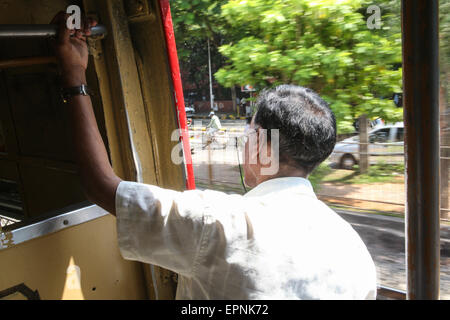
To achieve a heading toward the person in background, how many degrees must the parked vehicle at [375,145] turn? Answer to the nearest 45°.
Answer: approximately 45° to its right

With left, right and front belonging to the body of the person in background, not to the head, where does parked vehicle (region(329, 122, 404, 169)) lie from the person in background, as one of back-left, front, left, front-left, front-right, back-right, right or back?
back-left

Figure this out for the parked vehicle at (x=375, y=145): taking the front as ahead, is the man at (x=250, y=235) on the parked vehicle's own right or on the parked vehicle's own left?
on the parked vehicle's own left

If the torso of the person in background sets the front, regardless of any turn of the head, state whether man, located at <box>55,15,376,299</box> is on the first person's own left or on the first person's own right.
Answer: on the first person's own left

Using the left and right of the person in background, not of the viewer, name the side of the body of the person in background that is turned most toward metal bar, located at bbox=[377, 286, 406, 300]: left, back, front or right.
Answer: left

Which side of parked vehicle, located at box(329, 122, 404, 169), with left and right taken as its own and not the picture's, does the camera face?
left

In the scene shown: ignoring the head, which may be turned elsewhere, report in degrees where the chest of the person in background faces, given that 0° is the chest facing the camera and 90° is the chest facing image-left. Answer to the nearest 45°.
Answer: approximately 90°

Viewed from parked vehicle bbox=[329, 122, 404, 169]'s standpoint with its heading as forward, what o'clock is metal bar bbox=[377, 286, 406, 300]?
The metal bar is roughly at 9 o'clock from the parked vehicle.

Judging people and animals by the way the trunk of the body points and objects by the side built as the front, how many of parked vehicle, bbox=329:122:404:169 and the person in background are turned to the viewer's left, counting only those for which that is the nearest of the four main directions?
2
